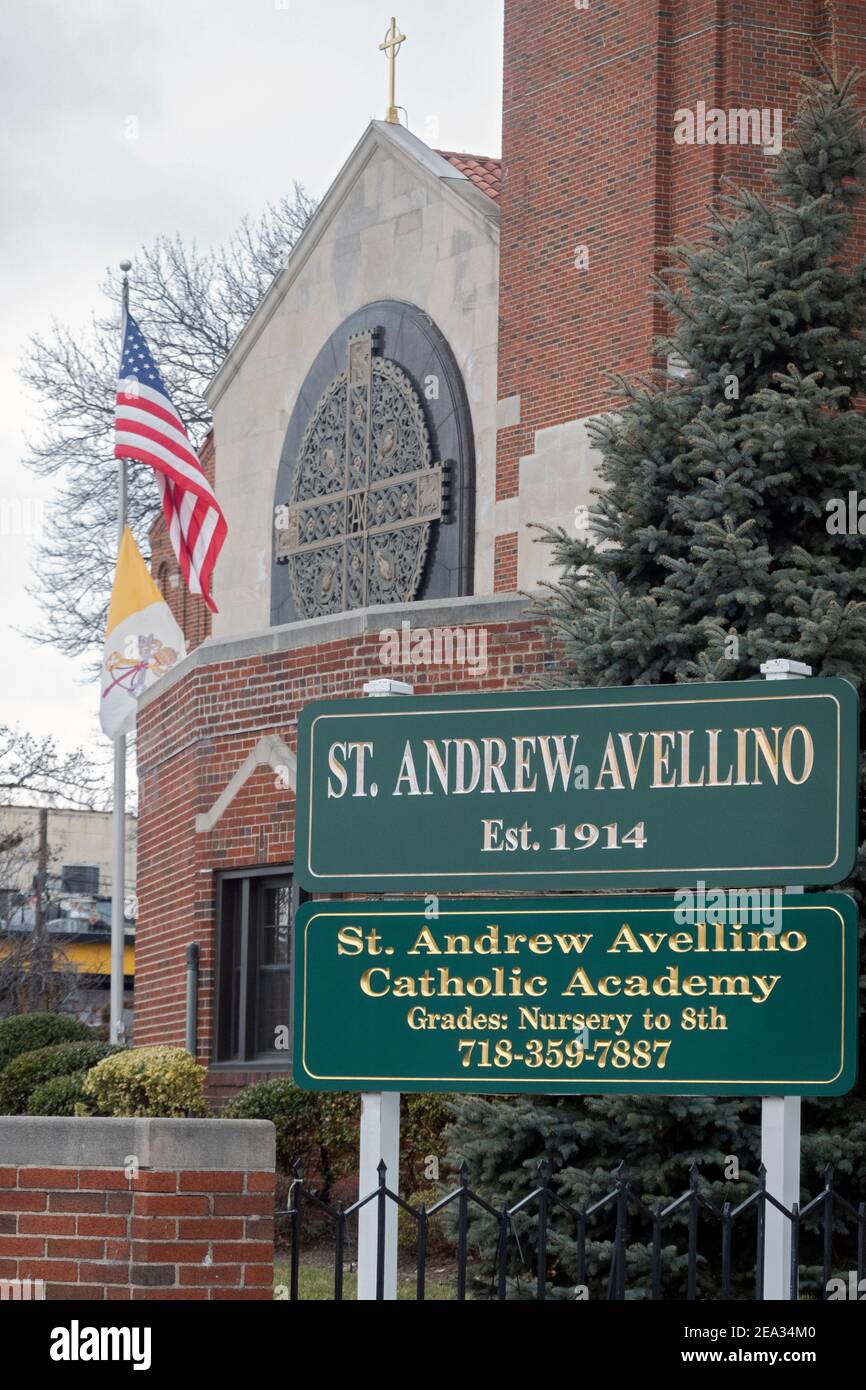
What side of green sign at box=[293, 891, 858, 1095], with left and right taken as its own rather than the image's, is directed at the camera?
front

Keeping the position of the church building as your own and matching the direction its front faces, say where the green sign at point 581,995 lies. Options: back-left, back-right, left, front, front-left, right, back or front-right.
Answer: front-left

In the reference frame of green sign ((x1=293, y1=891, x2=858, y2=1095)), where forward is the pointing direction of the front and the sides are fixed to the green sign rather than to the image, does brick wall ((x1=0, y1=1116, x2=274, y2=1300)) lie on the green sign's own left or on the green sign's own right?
on the green sign's own right

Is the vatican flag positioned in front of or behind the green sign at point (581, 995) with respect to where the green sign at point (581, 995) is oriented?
behind

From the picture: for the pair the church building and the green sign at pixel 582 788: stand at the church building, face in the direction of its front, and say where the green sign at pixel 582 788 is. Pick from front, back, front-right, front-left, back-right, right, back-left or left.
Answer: front-left

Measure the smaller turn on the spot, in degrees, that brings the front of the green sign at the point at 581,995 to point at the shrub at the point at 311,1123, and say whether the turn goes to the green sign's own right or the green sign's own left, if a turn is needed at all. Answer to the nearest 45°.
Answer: approximately 180°

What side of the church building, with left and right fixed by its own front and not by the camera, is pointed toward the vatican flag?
right

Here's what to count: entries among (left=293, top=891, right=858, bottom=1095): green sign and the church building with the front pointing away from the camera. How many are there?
0
